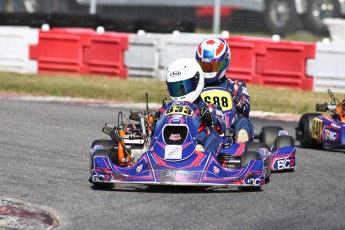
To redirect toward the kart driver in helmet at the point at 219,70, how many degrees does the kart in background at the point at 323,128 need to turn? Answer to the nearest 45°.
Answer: approximately 90° to its right

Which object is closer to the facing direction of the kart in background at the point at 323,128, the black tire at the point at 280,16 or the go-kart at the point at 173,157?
the go-kart

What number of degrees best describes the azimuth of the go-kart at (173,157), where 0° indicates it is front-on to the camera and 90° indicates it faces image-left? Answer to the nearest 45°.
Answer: approximately 0°

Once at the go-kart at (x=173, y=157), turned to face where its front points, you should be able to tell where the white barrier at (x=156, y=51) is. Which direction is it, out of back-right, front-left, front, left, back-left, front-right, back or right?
back

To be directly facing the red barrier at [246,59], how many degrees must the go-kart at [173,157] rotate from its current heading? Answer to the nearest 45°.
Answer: approximately 180°

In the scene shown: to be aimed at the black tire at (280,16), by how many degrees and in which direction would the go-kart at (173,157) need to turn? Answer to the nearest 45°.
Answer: approximately 180°
